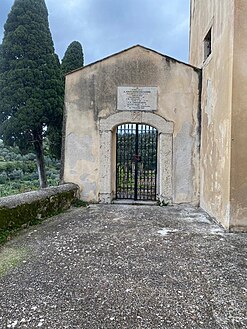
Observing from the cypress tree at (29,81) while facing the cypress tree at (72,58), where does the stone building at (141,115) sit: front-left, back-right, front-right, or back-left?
back-right

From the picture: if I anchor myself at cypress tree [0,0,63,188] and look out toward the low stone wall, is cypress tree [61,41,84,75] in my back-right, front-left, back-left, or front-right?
back-left

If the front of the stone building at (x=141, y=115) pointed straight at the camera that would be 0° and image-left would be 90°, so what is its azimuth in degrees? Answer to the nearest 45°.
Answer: approximately 0°

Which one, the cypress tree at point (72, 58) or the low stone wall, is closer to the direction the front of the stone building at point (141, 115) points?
the low stone wall

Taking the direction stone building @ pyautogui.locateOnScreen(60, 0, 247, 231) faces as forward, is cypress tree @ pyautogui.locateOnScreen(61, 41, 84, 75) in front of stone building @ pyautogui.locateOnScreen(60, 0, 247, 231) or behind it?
behind

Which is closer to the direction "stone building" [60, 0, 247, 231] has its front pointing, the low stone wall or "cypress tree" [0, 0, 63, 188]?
the low stone wall

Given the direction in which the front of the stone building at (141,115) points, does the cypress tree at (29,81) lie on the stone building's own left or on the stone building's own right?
on the stone building's own right

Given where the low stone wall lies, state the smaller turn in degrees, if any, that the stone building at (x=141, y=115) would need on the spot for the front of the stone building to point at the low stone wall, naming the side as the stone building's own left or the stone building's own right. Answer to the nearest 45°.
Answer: approximately 45° to the stone building's own right
